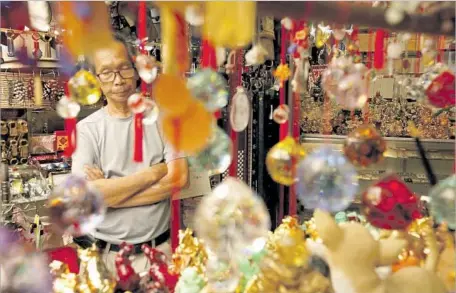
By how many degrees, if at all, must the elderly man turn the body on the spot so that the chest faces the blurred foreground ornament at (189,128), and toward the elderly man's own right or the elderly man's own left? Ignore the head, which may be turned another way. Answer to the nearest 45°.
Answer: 0° — they already face it

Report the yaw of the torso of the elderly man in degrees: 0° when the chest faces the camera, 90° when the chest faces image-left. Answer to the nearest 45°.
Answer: approximately 0°

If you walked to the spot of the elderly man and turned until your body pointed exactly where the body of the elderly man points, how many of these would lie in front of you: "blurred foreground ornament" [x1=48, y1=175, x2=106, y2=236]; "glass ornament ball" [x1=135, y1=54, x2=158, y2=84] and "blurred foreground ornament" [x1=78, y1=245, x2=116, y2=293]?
3

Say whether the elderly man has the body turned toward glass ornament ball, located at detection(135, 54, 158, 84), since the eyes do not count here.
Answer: yes

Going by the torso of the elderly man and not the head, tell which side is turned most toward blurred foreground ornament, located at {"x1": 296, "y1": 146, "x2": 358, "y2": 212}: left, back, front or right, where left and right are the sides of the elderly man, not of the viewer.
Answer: front

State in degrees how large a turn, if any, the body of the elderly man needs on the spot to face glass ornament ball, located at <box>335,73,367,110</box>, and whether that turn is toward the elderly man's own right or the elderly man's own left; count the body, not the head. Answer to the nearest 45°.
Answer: approximately 45° to the elderly man's own left

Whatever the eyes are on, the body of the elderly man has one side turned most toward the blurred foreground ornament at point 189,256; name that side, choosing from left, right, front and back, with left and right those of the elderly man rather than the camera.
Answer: front

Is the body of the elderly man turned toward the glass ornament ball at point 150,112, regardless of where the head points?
yes

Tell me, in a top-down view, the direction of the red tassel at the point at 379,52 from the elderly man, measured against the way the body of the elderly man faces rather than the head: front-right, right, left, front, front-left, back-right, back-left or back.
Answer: front-left
